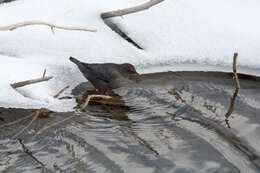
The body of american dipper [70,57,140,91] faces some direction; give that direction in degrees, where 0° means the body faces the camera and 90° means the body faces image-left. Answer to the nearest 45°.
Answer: approximately 270°

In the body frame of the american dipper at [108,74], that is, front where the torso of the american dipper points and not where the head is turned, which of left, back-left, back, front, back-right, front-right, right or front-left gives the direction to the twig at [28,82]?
back-right
